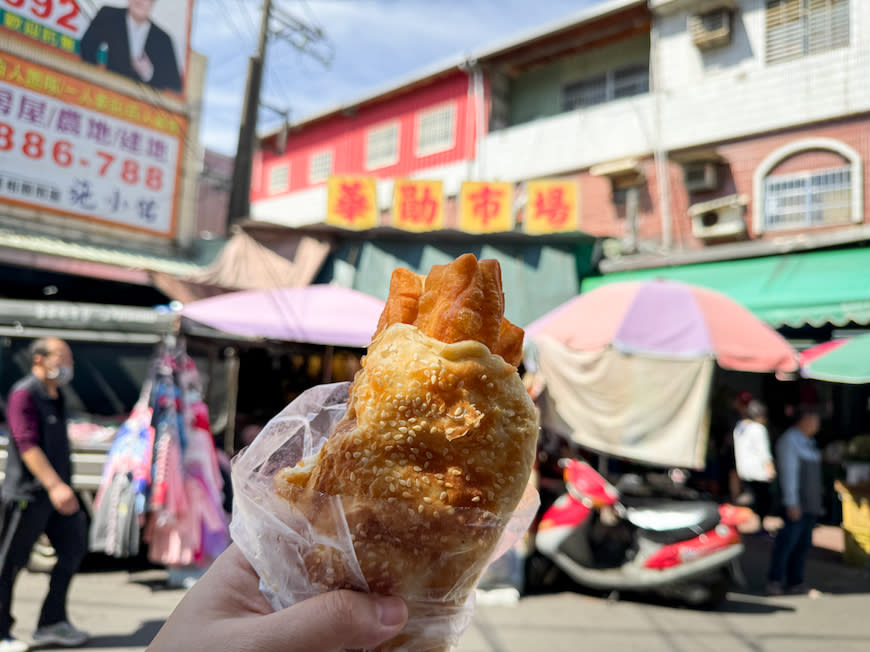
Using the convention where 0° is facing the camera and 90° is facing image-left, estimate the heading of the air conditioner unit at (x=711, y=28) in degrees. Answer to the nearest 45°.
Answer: approximately 45°

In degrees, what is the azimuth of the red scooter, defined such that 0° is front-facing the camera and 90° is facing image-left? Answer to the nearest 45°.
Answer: approximately 90°

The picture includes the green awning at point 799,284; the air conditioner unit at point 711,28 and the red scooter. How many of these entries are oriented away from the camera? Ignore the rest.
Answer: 0

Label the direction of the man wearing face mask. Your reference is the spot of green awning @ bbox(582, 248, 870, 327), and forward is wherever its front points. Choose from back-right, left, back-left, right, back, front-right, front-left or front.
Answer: front

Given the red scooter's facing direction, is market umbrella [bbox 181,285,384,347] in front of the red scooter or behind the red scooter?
in front

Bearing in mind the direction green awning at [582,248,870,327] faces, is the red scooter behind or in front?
in front

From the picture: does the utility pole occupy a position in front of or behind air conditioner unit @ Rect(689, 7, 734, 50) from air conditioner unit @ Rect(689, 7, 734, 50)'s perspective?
in front

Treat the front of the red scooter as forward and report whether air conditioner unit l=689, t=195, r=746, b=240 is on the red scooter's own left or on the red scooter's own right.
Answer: on the red scooter's own right

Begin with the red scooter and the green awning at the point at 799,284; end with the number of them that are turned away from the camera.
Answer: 0

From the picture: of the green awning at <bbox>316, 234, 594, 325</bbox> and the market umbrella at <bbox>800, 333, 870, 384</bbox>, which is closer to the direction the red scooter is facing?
the green awning

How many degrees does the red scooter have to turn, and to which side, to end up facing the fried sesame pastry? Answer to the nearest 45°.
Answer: approximately 90° to its left

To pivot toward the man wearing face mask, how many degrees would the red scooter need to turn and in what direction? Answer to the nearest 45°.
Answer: approximately 45° to its left

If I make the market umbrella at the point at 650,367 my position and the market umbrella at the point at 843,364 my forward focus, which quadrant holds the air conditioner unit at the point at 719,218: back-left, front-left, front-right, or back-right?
front-left

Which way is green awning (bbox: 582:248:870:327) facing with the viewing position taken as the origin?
facing the viewer and to the left of the viewer
